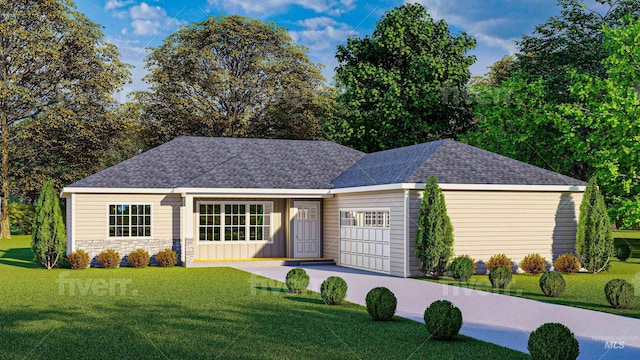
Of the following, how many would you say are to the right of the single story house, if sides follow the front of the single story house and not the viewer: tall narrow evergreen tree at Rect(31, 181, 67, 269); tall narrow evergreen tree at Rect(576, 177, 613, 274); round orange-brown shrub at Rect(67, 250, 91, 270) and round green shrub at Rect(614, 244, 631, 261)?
2

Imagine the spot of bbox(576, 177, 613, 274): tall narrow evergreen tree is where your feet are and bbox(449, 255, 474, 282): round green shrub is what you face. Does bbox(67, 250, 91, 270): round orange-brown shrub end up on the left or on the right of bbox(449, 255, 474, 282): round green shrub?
right

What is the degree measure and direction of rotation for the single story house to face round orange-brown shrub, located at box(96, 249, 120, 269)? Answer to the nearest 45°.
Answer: approximately 90° to its right

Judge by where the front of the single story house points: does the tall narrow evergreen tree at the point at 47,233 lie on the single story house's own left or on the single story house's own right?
on the single story house's own right

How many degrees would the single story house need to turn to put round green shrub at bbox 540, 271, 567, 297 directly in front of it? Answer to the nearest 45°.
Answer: approximately 45° to its left

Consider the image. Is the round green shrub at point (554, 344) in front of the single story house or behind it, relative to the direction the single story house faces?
in front

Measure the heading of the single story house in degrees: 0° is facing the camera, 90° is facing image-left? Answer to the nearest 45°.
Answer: approximately 0°

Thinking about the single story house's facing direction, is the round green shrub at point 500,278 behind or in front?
in front

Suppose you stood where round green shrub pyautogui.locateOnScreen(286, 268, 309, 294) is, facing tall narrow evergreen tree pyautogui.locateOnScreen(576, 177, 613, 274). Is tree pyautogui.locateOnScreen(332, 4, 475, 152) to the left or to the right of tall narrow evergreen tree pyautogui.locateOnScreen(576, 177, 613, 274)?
left

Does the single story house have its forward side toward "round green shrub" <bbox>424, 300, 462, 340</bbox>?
yes

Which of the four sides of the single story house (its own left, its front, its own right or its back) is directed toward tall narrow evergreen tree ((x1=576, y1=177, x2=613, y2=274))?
left

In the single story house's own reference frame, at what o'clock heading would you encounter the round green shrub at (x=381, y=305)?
The round green shrub is roughly at 12 o'clock from the single story house.
